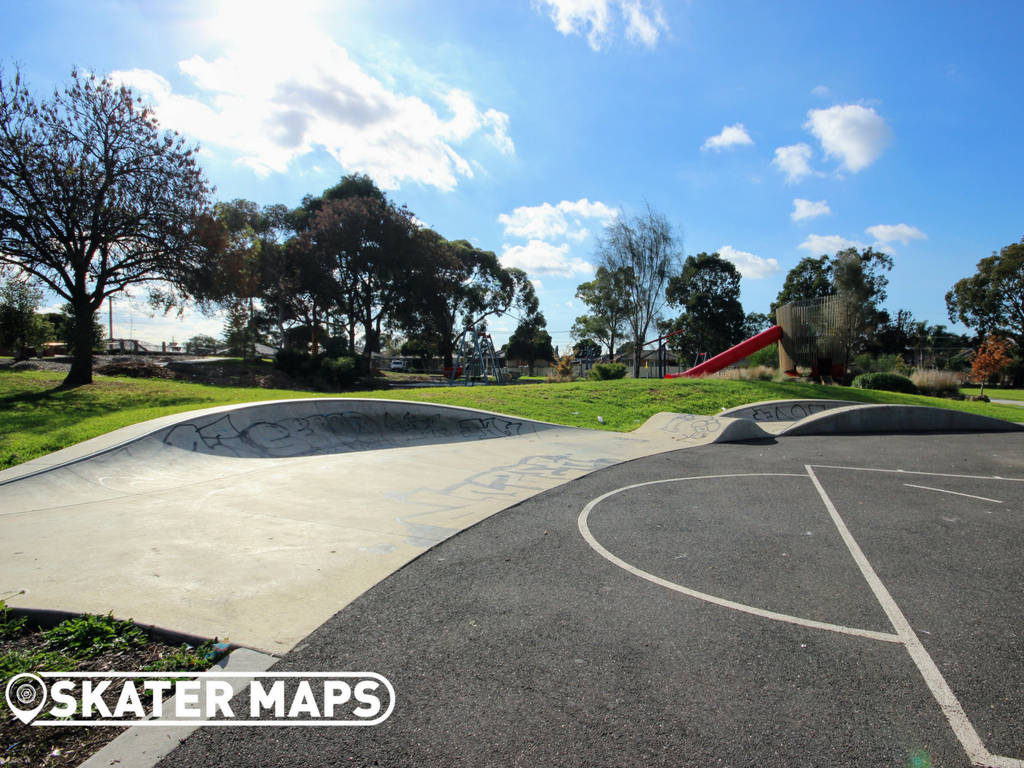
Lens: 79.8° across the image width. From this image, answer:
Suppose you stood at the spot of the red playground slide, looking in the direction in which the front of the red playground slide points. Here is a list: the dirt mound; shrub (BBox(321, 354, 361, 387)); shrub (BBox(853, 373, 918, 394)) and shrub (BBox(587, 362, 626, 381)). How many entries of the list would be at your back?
1

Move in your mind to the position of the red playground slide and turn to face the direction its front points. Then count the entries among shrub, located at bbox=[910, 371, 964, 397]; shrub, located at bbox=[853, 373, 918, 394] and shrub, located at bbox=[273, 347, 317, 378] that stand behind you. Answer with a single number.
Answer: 2

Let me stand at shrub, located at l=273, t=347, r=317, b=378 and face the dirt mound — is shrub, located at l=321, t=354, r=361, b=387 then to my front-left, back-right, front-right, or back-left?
back-left

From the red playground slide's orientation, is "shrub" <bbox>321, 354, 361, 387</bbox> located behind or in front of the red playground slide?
in front

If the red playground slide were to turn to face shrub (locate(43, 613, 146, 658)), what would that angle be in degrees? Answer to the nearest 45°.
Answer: approximately 90° to its left

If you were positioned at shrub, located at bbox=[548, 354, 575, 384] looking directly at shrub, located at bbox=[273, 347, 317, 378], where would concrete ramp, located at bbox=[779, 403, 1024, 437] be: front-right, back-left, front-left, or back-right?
back-left

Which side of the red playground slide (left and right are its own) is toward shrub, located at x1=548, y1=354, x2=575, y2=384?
front

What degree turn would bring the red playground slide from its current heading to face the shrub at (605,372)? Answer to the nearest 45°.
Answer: approximately 45° to its left

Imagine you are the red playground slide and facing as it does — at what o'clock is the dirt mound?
The dirt mound is roughly at 11 o'clock from the red playground slide.

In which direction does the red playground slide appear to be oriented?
to the viewer's left

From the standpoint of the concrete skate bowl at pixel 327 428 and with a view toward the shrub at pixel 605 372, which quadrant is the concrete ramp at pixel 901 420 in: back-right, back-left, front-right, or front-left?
front-right

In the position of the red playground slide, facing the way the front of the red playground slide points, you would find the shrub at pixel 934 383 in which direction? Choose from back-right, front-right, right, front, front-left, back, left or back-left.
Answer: back

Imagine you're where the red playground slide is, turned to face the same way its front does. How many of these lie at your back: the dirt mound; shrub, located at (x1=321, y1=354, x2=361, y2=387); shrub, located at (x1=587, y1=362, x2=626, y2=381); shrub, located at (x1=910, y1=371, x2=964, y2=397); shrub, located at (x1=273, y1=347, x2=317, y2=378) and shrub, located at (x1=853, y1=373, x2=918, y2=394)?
2
